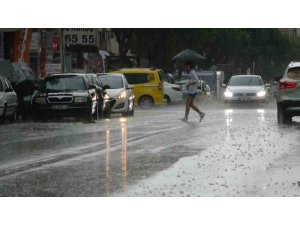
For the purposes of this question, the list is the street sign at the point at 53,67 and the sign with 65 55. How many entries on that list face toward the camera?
2

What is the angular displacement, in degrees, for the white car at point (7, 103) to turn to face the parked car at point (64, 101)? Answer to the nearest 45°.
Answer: approximately 45° to its left

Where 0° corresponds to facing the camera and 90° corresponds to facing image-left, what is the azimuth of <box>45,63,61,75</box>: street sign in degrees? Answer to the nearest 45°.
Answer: approximately 0°

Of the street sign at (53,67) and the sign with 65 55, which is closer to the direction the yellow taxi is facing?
the street sign

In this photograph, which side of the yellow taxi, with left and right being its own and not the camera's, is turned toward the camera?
left

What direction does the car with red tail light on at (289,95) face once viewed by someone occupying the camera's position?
facing away from the viewer

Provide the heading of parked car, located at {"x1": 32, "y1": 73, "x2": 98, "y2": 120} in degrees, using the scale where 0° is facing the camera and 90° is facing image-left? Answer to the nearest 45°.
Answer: approximately 0°

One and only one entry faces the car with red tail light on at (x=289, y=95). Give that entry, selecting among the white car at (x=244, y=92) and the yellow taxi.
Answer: the white car

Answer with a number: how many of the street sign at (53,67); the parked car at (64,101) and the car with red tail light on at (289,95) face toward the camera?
2

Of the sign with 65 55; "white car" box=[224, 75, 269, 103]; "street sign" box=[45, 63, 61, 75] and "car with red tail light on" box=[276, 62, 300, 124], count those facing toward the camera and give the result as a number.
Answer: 3

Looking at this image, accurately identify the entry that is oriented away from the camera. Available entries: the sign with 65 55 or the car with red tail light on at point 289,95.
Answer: the car with red tail light on
